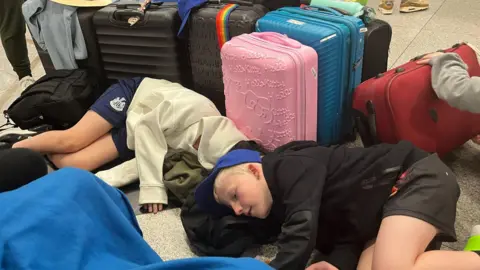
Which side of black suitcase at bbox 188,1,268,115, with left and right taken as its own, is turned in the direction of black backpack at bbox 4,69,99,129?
right

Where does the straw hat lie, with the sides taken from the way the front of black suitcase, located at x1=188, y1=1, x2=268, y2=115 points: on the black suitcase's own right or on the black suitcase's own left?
on the black suitcase's own right

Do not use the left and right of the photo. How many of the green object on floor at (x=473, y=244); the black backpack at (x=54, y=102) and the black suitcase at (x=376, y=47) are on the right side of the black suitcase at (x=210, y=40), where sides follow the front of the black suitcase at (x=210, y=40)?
1

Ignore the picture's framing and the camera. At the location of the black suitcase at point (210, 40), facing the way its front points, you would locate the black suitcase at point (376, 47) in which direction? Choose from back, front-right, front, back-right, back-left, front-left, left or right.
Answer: left

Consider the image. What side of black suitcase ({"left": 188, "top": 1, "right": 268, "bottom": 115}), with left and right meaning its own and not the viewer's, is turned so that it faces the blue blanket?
front

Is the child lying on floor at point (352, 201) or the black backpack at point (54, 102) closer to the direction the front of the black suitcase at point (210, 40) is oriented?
the child lying on floor

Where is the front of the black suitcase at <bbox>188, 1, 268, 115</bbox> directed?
toward the camera

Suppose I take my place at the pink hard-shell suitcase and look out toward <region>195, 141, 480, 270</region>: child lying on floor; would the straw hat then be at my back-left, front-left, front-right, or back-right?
back-right

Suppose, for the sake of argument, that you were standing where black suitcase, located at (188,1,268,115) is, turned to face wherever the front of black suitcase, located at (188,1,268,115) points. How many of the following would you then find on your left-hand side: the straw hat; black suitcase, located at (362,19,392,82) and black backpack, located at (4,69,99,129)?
1

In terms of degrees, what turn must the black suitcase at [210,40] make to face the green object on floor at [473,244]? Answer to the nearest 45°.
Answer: approximately 45° to its left

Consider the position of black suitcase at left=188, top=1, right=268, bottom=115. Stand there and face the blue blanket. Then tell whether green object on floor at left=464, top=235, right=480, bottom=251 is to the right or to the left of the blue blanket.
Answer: left
